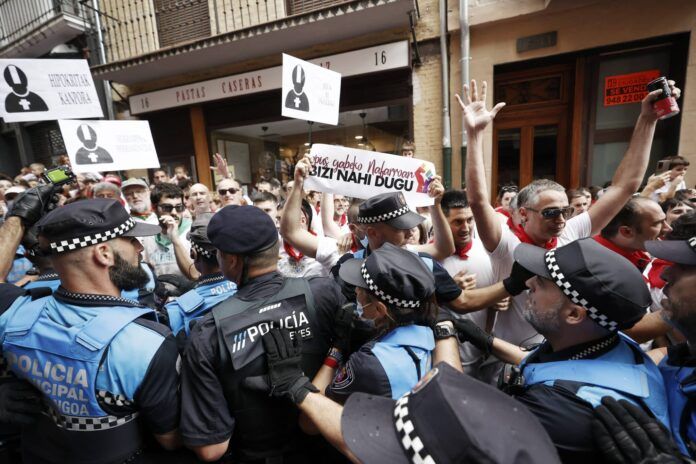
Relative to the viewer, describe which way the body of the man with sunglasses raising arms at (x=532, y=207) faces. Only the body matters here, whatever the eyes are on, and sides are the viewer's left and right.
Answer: facing the viewer and to the right of the viewer

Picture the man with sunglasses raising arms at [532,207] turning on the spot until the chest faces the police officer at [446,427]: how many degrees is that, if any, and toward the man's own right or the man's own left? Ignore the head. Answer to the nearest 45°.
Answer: approximately 45° to the man's own right

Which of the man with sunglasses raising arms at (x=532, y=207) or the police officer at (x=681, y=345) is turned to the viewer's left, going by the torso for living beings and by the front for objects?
the police officer

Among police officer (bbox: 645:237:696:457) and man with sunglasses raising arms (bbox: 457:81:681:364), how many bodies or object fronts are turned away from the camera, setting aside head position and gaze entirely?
0

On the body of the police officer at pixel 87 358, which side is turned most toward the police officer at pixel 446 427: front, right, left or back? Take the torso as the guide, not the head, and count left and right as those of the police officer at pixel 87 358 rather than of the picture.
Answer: right

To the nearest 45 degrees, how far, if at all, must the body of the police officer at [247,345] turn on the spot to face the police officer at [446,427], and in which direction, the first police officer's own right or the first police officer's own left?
approximately 135° to the first police officer's own right

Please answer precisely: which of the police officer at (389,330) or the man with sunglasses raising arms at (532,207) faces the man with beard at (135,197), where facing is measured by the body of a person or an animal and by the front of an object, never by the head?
the police officer

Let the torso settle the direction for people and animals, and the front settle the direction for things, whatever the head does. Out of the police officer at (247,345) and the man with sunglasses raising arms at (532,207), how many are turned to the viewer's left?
0

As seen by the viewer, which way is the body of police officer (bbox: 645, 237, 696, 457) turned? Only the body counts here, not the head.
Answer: to the viewer's left

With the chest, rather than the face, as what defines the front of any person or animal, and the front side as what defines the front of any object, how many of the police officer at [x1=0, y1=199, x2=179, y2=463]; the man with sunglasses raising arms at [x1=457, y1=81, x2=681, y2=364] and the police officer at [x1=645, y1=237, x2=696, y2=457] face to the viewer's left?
1

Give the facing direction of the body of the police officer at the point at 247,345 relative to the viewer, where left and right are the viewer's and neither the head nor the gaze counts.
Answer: facing away from the viewer

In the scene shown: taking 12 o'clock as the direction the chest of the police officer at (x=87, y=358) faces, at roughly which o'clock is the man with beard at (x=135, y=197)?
The man with beard is roughly at 11 o'clock from the police officer.

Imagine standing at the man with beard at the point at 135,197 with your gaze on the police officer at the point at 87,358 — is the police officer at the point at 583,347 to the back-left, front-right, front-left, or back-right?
front-left

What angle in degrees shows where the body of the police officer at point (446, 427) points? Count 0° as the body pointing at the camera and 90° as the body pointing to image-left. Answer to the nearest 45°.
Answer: approximately 135°
